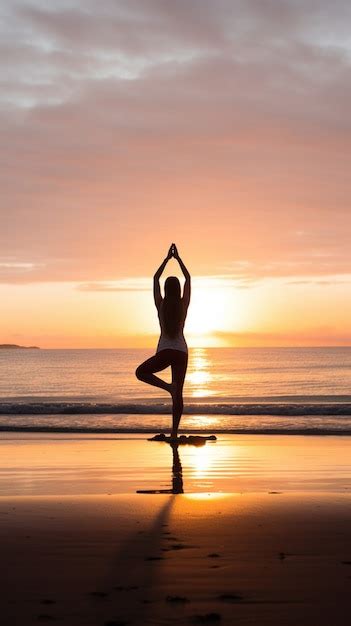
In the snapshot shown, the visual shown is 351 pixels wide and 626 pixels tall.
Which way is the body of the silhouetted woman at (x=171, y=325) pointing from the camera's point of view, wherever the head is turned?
away from the camera
